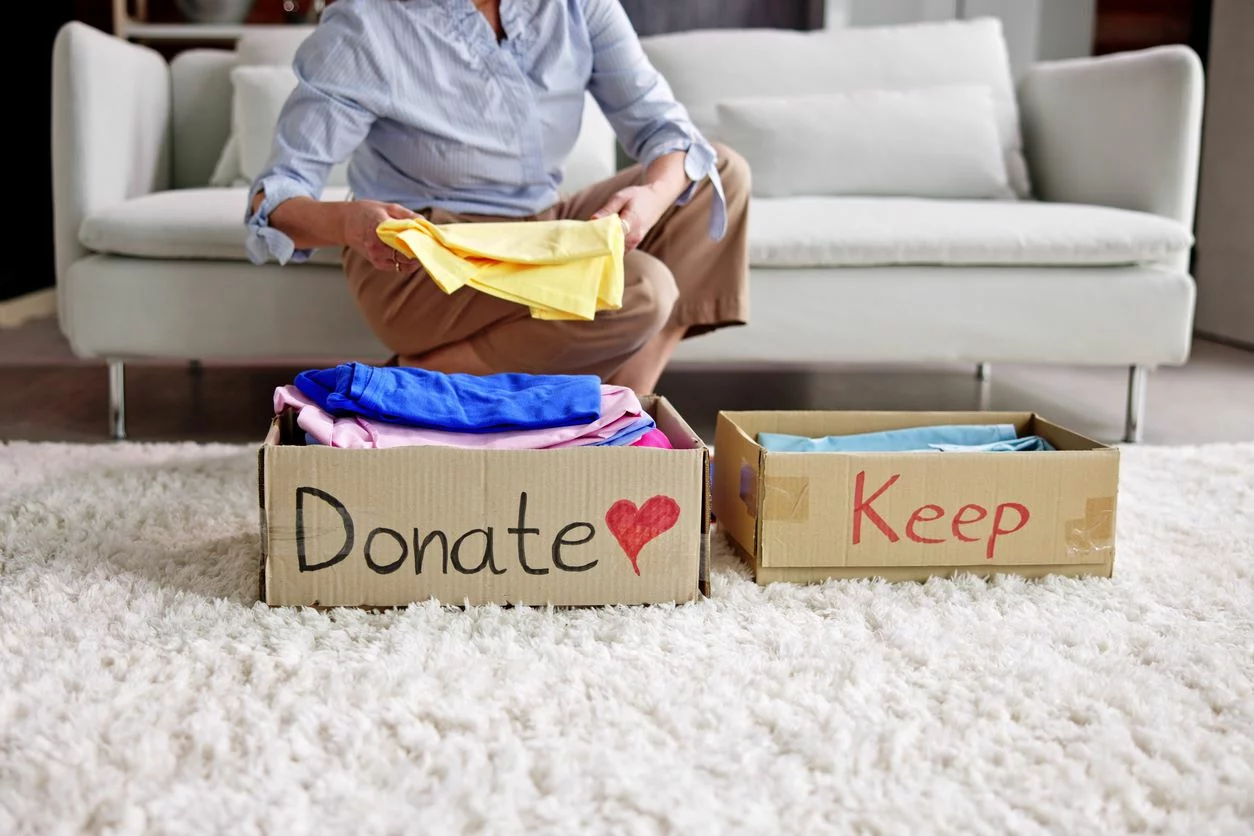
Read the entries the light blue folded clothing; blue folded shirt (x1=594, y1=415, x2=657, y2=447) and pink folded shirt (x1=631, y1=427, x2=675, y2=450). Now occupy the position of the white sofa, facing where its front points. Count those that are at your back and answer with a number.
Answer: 0

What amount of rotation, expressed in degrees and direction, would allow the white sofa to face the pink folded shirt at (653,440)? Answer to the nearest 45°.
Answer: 0° — it already faces it

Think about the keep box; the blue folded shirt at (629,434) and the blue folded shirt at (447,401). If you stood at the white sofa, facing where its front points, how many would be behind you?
0

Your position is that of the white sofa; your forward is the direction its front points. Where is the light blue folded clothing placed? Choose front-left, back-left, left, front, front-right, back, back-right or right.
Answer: front

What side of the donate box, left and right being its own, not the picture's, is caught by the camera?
front

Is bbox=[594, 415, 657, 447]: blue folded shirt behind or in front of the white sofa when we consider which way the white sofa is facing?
in front

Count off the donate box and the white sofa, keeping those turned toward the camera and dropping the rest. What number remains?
2

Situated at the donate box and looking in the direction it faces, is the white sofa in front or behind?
behind

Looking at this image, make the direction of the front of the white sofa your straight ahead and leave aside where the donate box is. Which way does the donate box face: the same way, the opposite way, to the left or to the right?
the same way
